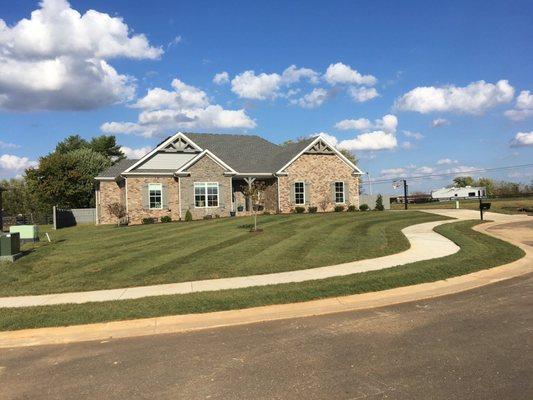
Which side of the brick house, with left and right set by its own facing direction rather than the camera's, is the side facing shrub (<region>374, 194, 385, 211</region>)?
left

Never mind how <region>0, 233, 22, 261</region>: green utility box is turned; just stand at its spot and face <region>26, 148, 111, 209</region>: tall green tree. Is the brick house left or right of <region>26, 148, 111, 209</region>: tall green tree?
right

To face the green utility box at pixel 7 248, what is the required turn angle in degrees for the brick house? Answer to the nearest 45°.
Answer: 0° — it already faces it

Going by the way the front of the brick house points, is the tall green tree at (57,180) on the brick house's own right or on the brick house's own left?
on the brick house's own right

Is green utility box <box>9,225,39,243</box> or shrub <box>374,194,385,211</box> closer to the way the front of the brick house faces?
the green utility box

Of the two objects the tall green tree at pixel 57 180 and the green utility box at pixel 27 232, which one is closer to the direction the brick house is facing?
the green utility box

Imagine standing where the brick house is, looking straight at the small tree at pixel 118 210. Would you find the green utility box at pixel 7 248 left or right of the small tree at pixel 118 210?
left

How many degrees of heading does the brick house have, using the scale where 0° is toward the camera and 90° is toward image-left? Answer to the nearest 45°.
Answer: approximately 0°

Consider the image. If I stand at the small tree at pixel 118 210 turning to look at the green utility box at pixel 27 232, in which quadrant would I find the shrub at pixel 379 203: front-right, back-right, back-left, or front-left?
back-left

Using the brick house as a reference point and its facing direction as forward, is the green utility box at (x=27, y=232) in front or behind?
in front

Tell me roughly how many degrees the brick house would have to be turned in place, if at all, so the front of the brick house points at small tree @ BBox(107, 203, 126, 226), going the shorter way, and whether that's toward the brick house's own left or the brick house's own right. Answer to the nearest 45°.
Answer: approximately 90° to the brick house's own right
